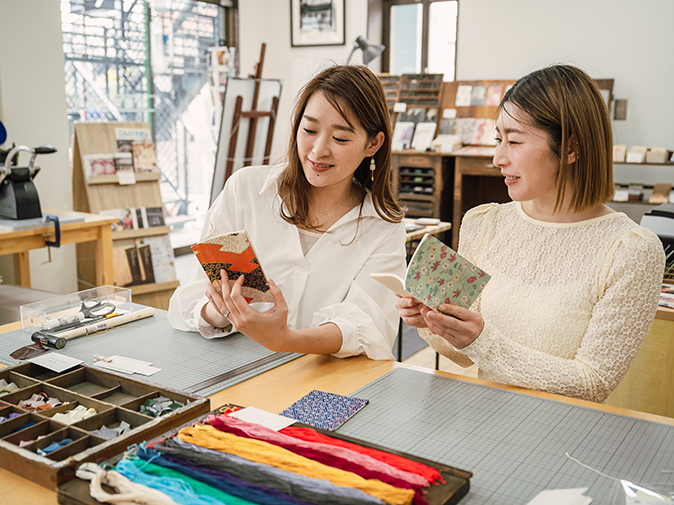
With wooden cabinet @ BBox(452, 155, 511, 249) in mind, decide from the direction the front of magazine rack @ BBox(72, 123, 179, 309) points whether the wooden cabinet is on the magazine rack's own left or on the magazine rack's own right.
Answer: on the magazine rack's own left

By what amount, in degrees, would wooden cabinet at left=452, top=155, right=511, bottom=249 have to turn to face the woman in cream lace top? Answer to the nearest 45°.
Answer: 0° — it already faces them

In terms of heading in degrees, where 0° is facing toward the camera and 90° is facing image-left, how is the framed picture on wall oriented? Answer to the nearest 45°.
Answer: approximately 0°

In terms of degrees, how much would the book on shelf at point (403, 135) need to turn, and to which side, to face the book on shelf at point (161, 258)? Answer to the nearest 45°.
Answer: approximately 45° to its right

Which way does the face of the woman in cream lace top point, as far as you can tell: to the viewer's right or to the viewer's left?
to the viewer's left
